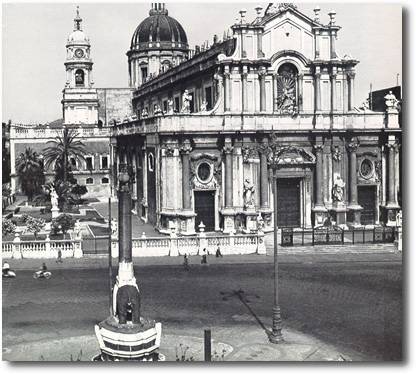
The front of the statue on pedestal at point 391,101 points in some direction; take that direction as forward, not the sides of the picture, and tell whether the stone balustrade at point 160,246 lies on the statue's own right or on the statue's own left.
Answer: on the statue's own right

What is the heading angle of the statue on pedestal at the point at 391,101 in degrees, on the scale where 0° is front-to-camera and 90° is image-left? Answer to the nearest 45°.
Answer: approximately 0°

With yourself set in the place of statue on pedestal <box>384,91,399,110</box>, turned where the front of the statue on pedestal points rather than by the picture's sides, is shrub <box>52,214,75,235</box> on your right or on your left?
on your right

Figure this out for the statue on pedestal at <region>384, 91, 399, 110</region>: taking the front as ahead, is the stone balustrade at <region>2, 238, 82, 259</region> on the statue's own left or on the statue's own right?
on the statue's own right
